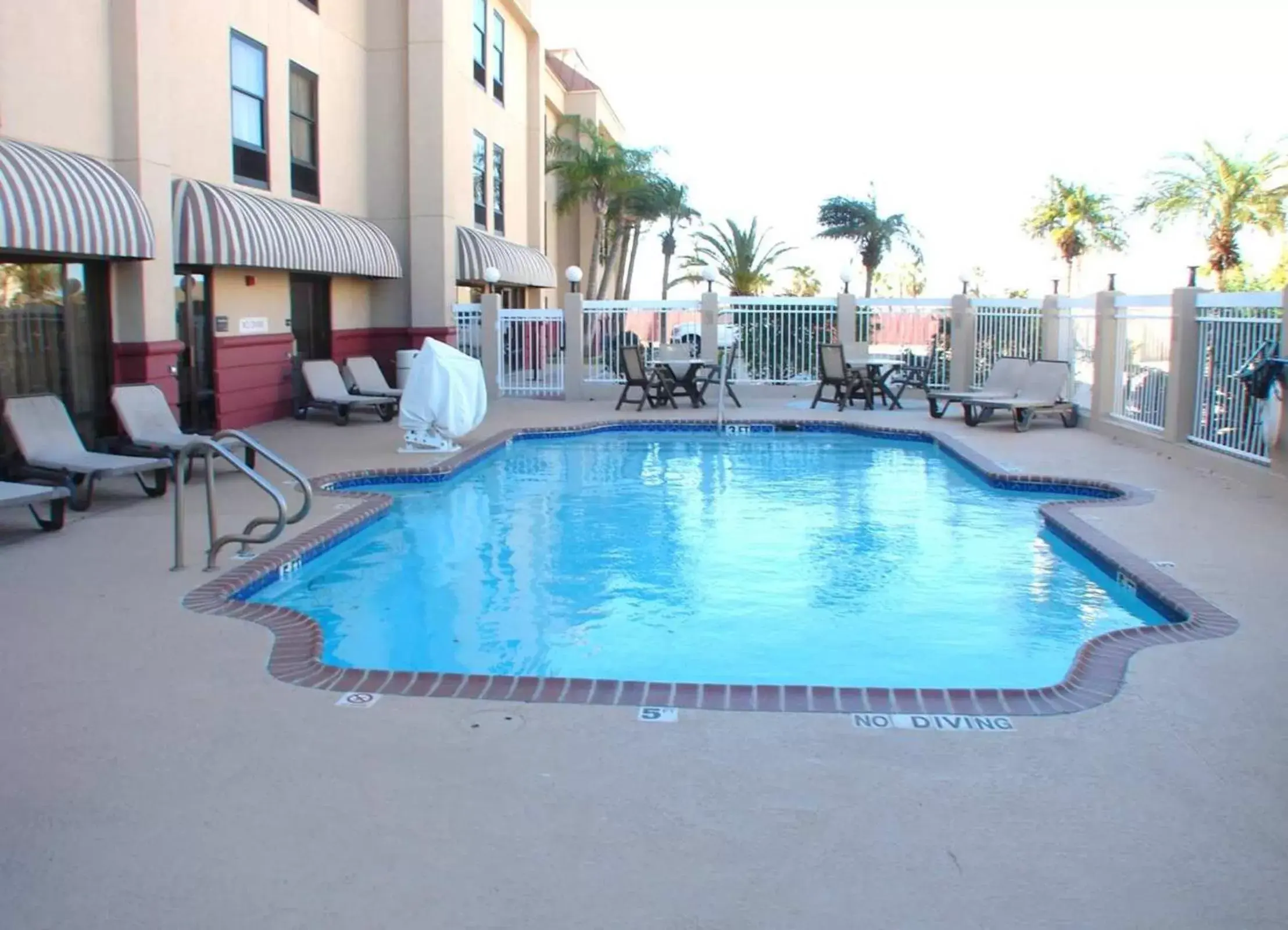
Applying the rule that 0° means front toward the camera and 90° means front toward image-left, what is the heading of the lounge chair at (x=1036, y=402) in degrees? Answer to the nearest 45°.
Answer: approximately 45°

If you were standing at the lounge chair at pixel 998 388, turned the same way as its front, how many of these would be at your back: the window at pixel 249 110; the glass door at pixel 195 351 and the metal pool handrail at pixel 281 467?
0

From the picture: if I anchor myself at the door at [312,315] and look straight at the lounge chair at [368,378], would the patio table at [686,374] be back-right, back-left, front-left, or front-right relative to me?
front-left

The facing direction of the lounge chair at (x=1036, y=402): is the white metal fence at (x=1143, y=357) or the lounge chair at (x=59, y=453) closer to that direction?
the lounge chair

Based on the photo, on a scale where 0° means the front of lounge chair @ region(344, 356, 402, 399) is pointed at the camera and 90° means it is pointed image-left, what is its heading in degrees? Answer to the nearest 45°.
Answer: approximately 315°

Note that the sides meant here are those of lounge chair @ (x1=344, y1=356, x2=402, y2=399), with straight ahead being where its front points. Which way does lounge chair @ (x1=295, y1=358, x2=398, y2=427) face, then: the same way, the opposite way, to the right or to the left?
the same way

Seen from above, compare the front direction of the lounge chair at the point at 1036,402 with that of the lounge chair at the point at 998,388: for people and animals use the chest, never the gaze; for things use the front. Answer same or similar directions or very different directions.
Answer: same or similar directions

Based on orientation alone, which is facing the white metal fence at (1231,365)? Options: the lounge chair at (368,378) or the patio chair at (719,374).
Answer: the lounge chair

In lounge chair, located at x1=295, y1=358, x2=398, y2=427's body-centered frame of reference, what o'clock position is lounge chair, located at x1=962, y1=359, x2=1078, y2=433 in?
lounge chair, located at x1=962, y1=359, x2=1078, y2=433 is roughly at 11 o'clock from lounge chair, located at x1=295, y1=358, x2=398, y2=427.

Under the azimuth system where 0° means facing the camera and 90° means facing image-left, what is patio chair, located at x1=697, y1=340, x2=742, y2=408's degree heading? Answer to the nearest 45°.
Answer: approximately 90°

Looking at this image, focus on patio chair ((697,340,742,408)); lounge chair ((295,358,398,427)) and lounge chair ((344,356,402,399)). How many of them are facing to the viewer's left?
1

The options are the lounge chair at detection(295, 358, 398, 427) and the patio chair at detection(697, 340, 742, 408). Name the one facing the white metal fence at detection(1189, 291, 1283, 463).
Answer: the lounge chair

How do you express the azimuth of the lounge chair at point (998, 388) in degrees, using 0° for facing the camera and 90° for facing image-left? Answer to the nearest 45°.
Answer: approximately 45°

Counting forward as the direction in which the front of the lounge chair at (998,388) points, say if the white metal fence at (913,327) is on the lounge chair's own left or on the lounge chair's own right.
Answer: on the lounge chair's own right

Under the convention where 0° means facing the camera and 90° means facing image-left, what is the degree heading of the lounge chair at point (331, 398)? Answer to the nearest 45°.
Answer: approximately 315°

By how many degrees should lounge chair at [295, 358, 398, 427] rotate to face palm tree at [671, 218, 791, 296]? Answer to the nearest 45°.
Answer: approximately 90° to its left
